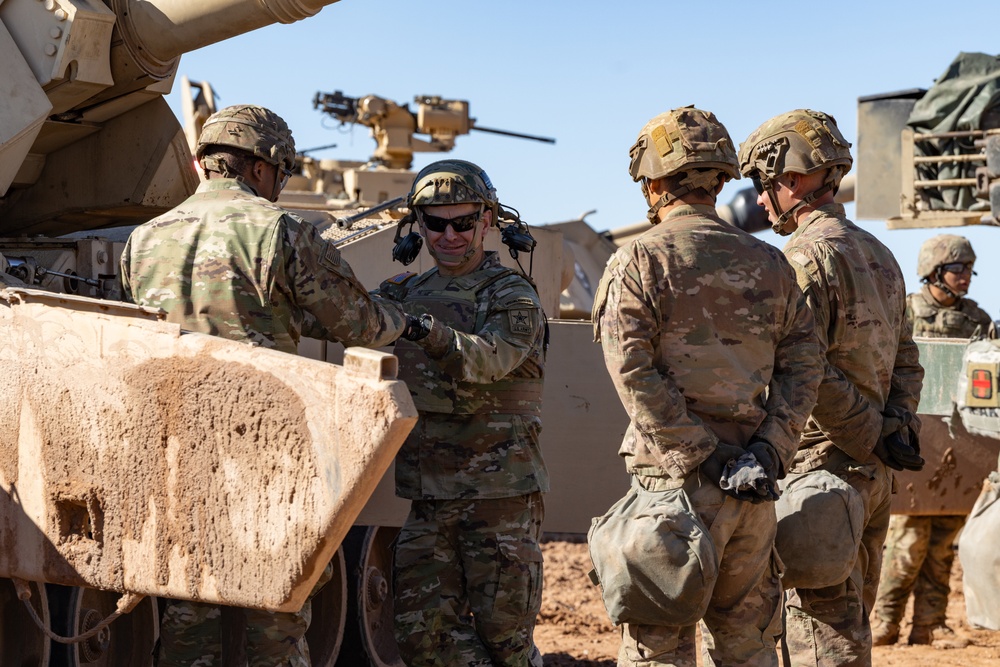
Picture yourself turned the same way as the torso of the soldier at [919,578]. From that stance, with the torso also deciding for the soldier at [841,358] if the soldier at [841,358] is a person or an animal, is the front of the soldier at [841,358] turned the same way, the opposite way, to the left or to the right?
the opposite way

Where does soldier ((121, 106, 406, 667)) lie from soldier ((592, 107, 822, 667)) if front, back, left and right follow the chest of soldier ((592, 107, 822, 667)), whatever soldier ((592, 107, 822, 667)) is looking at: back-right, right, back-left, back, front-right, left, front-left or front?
front-left

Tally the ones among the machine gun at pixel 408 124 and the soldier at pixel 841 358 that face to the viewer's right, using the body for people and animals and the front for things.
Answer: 1

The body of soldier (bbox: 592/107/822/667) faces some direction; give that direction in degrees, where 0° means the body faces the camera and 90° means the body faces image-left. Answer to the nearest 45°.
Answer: approximately 135°

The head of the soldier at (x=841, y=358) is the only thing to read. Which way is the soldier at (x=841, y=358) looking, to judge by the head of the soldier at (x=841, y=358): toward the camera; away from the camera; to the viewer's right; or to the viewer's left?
to the viewer's left

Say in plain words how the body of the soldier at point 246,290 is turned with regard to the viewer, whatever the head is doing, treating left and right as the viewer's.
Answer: facing away from the viewer and to the right of the viewer

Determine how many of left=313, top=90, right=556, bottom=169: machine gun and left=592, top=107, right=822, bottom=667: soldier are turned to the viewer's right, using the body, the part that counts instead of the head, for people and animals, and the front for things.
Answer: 1

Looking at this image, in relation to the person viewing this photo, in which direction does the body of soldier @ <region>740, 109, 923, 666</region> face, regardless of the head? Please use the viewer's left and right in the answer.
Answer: facing away from the viewer and to the left of the viewer

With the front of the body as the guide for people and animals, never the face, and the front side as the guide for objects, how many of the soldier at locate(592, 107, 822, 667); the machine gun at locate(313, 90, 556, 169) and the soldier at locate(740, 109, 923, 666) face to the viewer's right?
1

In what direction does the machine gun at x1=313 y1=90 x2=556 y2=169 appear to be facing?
to the viewer's right

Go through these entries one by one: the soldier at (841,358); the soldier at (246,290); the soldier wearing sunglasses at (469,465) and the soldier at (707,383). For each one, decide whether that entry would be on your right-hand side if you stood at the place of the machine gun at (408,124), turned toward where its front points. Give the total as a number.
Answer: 4
